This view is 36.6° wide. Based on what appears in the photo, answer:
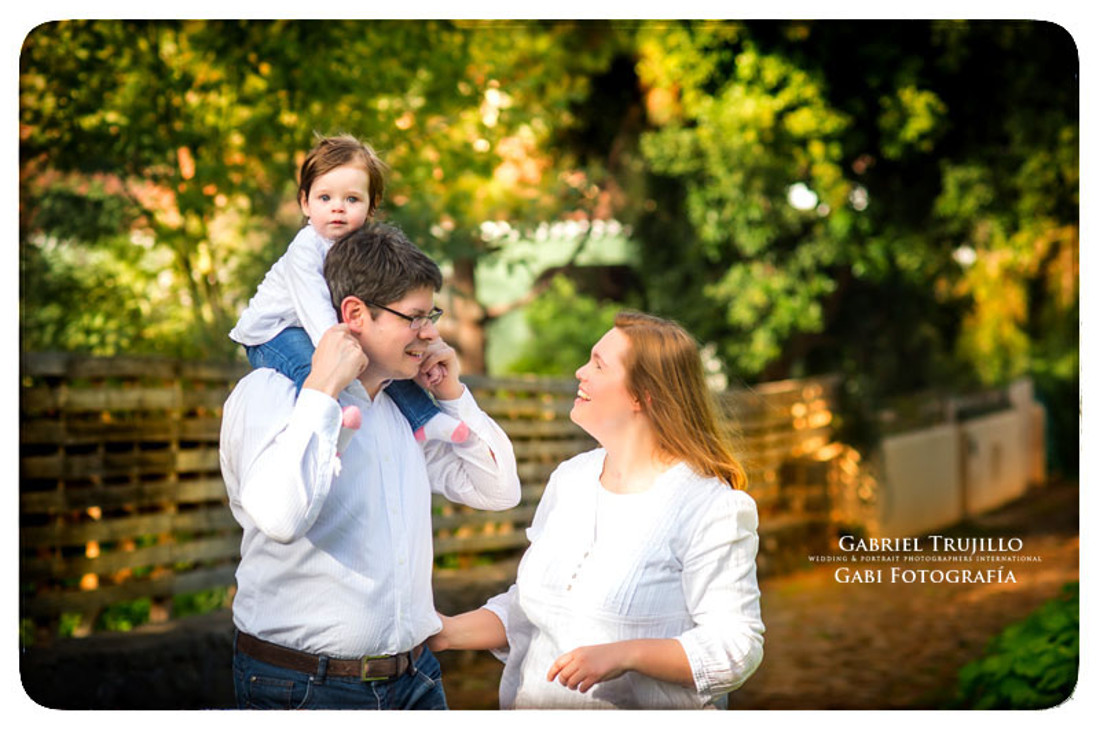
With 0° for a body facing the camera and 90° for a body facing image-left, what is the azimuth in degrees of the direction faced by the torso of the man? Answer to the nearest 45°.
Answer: approximately 315°

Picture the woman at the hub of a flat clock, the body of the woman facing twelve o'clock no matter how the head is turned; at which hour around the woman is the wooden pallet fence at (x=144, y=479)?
The wooden pallet fence is roughly at 3 o'clock from the woman.

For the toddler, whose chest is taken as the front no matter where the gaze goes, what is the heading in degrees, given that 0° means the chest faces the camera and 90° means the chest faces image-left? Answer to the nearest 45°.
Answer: approximately 315°

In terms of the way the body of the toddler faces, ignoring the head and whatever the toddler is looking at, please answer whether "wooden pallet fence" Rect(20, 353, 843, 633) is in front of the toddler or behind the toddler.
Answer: behind

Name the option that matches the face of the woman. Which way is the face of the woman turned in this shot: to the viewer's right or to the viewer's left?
to the viewer's left

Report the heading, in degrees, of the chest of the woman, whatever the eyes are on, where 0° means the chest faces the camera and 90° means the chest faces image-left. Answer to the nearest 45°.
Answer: approximately 45°
